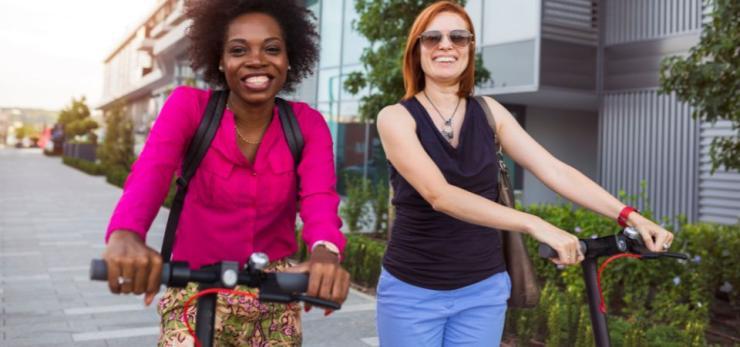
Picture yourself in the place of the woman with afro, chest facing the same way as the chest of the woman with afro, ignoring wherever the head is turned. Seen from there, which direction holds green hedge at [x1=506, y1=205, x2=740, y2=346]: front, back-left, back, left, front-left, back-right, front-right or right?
back-left

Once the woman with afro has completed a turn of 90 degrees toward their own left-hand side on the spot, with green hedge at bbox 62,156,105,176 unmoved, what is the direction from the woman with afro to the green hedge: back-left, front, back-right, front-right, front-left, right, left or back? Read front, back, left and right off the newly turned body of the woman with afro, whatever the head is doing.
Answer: left

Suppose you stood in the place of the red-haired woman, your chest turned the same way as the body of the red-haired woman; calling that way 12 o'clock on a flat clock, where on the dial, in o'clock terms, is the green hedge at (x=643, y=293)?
The green hedge is roughly at 8 o'clock from the red-haired woman.

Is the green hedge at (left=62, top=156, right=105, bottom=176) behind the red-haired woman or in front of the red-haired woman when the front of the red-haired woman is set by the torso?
behind

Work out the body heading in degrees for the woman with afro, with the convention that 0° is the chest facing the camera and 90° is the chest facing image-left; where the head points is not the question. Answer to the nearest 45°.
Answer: approximately 0°

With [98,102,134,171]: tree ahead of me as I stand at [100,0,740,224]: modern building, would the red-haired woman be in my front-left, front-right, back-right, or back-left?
back-left

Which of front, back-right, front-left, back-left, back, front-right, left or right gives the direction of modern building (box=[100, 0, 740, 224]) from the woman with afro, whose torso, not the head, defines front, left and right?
back-left

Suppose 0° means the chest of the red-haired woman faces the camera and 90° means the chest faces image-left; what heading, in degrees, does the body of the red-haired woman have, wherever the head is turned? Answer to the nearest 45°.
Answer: approximately 315°
